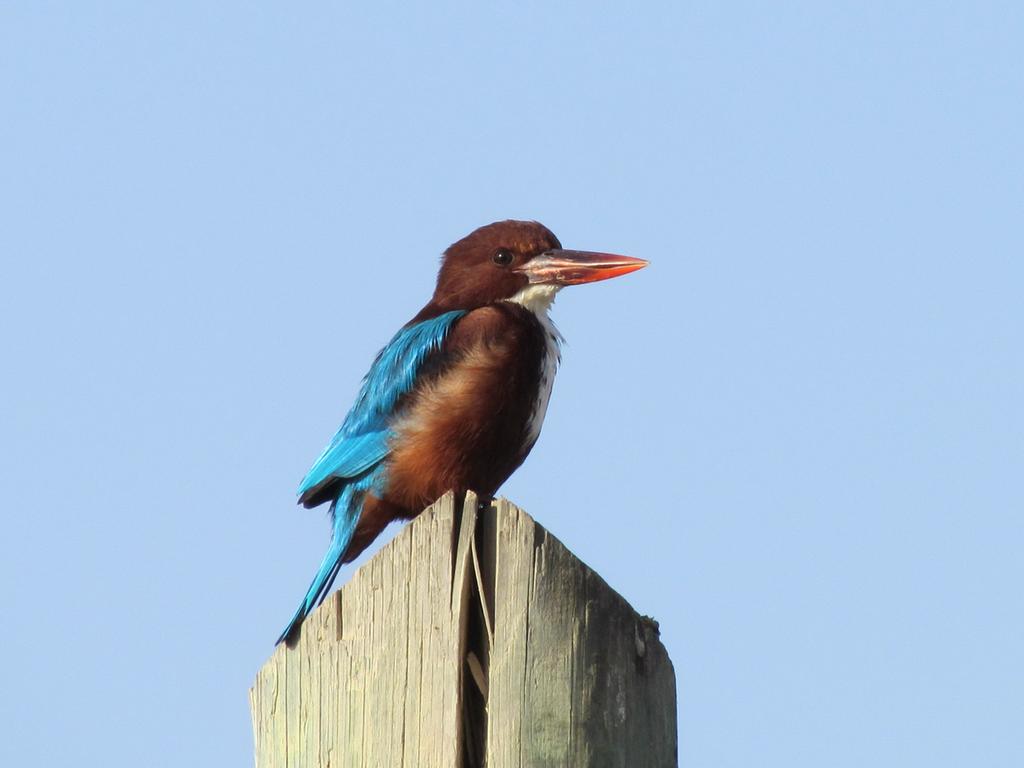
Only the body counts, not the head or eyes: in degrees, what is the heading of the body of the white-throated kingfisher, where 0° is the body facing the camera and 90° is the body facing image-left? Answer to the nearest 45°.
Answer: approximately 270°
